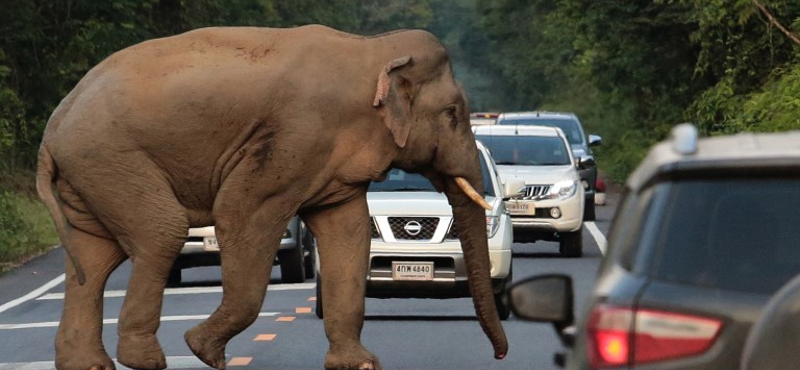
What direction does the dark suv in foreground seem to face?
away from the camera

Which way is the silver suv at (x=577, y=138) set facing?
toward the camera

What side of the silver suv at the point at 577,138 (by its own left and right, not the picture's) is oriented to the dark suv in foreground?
front

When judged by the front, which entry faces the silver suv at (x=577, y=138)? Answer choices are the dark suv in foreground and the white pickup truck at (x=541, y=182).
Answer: the dark suv in foreground

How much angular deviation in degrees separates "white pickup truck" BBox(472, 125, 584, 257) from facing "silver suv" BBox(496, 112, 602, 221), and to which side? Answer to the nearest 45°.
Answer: approximately 180°

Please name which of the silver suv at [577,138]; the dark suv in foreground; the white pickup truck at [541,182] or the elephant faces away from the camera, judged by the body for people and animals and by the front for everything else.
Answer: the dark suv in foreground

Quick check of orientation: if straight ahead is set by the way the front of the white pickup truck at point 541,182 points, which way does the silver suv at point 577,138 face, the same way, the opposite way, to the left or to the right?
the same way

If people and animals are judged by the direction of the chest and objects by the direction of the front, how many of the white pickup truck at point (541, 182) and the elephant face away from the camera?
0

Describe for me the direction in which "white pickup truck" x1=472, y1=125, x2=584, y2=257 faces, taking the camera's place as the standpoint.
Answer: facing the viewer

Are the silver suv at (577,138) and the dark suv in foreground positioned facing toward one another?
yes

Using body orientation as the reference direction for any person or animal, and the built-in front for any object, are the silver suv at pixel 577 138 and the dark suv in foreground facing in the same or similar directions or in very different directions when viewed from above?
very different directions

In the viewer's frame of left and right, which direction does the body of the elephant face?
facing to the right of the viewer

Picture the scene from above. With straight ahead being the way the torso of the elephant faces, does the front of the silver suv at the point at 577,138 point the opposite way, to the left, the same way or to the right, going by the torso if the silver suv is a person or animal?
to the right

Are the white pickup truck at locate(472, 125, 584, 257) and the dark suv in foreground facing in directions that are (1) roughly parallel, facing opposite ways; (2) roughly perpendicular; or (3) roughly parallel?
roughly parallel, facing opposite ways

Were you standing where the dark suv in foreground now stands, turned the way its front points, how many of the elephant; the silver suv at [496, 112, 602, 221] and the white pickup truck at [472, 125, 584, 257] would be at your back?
0

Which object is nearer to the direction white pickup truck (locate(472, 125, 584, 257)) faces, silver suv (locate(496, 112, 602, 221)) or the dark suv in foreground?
the dark suv in foreground

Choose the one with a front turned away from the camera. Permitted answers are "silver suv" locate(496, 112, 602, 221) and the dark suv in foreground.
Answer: the dark suv in foreground
